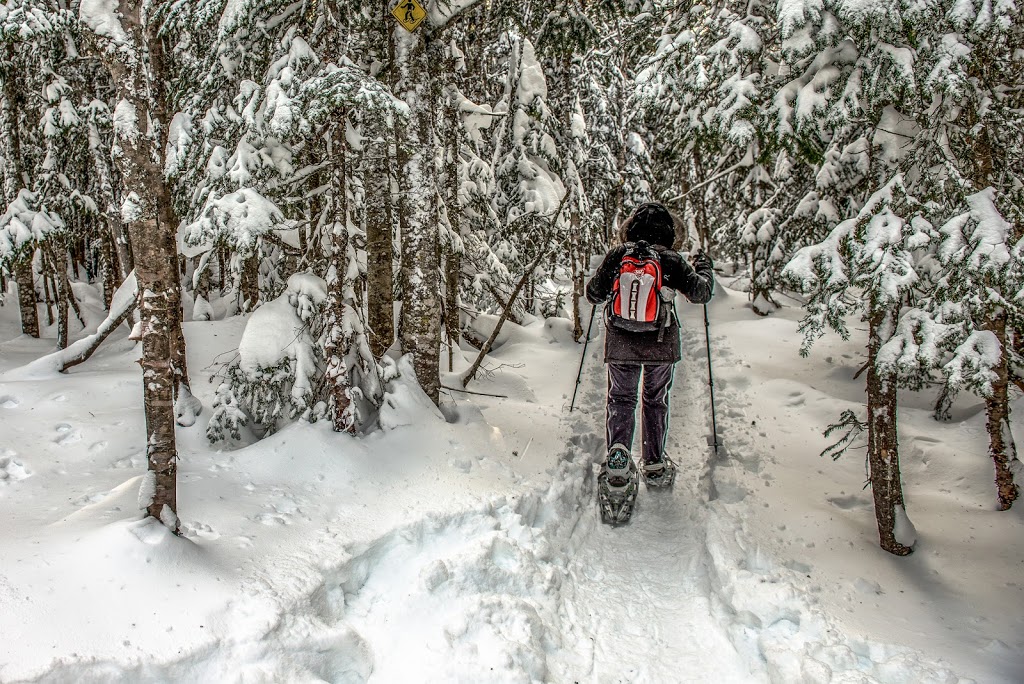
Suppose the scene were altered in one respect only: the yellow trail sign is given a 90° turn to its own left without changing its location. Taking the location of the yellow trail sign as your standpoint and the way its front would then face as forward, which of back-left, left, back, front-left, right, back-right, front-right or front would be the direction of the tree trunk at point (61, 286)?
back-left

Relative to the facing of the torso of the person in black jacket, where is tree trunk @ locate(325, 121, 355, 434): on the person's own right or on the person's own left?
on the person's own left

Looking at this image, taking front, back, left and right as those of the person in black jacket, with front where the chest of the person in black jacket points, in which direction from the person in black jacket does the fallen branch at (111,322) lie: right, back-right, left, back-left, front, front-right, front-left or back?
left

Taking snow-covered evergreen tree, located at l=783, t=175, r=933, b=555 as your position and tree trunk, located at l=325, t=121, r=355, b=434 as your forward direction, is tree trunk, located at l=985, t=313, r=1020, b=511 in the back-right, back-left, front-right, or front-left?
back-right

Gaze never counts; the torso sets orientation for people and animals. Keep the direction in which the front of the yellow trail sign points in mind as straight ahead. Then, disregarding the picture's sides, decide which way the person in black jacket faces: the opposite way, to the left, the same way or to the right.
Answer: the opposite way

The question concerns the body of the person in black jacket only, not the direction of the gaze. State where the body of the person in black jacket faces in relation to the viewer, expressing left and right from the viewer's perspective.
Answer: facing away from the viewer

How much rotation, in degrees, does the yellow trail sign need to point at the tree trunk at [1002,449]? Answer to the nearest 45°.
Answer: approximately 90° to its left

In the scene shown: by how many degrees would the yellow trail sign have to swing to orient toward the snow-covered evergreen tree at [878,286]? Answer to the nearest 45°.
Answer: approximately 45° to its left

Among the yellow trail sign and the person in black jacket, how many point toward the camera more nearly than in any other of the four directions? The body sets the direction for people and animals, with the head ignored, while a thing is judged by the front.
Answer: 1

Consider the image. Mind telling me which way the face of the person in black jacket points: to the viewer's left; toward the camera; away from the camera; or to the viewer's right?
away from the camera

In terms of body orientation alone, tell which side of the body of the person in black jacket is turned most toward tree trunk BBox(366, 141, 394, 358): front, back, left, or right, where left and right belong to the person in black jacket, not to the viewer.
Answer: left

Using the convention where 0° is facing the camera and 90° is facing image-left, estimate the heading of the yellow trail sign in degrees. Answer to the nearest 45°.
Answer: approximately 0°

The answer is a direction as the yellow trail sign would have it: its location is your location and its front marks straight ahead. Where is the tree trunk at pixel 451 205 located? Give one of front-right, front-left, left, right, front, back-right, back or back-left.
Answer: back

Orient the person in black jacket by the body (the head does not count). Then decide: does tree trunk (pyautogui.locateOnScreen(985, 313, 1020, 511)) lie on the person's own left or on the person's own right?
on the person's own right
